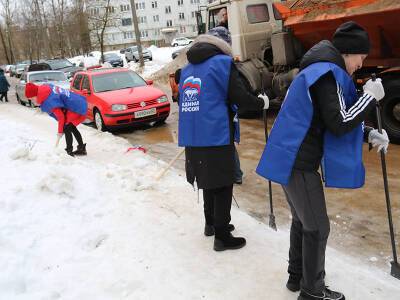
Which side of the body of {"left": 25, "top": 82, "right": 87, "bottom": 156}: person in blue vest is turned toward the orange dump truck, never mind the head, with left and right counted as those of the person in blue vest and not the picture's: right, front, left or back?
back

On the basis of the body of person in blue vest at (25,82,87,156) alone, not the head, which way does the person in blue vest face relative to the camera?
to the viewer's left

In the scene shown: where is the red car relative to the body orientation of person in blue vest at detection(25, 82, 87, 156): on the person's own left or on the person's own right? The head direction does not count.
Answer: on the person's own right

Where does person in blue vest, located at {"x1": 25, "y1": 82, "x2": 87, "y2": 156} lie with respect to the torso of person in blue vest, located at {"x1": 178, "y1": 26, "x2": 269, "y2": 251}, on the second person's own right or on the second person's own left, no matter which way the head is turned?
on the second person's own left

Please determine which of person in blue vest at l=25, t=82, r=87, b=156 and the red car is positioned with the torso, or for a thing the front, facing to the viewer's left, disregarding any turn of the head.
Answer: the person in blue vest

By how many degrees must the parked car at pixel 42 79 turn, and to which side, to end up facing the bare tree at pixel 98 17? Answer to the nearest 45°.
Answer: approximately 135° to its left

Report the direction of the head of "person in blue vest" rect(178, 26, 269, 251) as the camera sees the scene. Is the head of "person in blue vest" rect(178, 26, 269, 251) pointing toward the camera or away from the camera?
away from the camera

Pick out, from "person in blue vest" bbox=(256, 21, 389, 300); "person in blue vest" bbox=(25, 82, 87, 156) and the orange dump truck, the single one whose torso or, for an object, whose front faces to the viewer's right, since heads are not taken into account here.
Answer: "person in blue vest" bbox=(256, 21, 389, 300)

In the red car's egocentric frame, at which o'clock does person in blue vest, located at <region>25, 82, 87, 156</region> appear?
The person in blue vest is roughly at 2 o'clock from the red car.

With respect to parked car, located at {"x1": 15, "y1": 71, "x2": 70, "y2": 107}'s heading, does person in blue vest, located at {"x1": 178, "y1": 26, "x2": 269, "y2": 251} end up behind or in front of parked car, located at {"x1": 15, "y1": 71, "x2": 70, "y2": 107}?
in front
